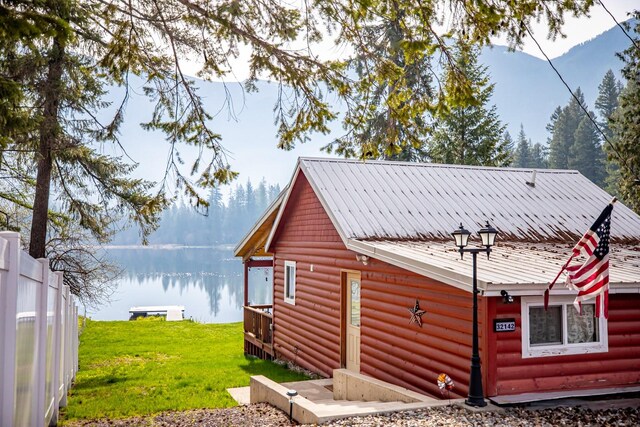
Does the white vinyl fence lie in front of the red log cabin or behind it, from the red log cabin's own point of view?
in front

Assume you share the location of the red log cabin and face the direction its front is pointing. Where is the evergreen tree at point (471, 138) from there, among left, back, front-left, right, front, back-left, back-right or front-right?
back-right

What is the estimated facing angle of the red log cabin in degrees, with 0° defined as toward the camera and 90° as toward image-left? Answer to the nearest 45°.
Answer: approximately 45°

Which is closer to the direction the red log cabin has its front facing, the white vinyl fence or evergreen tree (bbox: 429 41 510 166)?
the white vinyl fence
